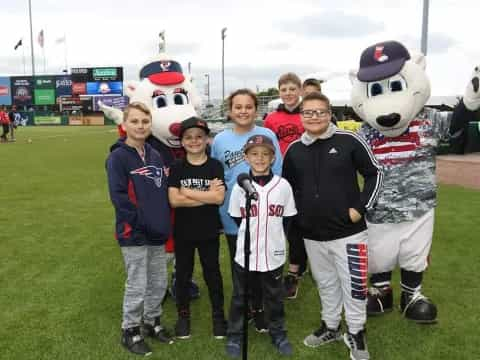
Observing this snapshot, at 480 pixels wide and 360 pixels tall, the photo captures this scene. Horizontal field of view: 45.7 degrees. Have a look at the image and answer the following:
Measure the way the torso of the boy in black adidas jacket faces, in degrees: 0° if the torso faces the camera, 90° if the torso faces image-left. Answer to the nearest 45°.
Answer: approximately 45°

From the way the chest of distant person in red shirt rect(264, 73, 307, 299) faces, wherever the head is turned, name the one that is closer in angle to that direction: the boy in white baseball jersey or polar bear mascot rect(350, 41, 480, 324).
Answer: the boy in white baseball jersey

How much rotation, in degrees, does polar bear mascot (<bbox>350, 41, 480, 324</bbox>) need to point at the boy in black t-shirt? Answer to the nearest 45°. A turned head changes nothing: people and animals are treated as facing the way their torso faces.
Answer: approximately 45° to its right

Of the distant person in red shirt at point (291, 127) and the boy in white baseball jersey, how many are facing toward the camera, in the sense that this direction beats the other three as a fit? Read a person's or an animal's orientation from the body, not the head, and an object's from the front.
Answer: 2

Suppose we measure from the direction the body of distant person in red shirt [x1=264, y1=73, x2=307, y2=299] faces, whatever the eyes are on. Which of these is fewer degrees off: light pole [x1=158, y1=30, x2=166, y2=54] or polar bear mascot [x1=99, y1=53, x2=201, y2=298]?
the polar bear mascot

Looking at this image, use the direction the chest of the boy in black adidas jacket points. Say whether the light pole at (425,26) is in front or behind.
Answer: behind

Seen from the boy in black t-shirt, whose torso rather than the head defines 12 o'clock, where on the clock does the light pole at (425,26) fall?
The light pole is roughly at 7 o'clock from the boy in black t-shirt.
